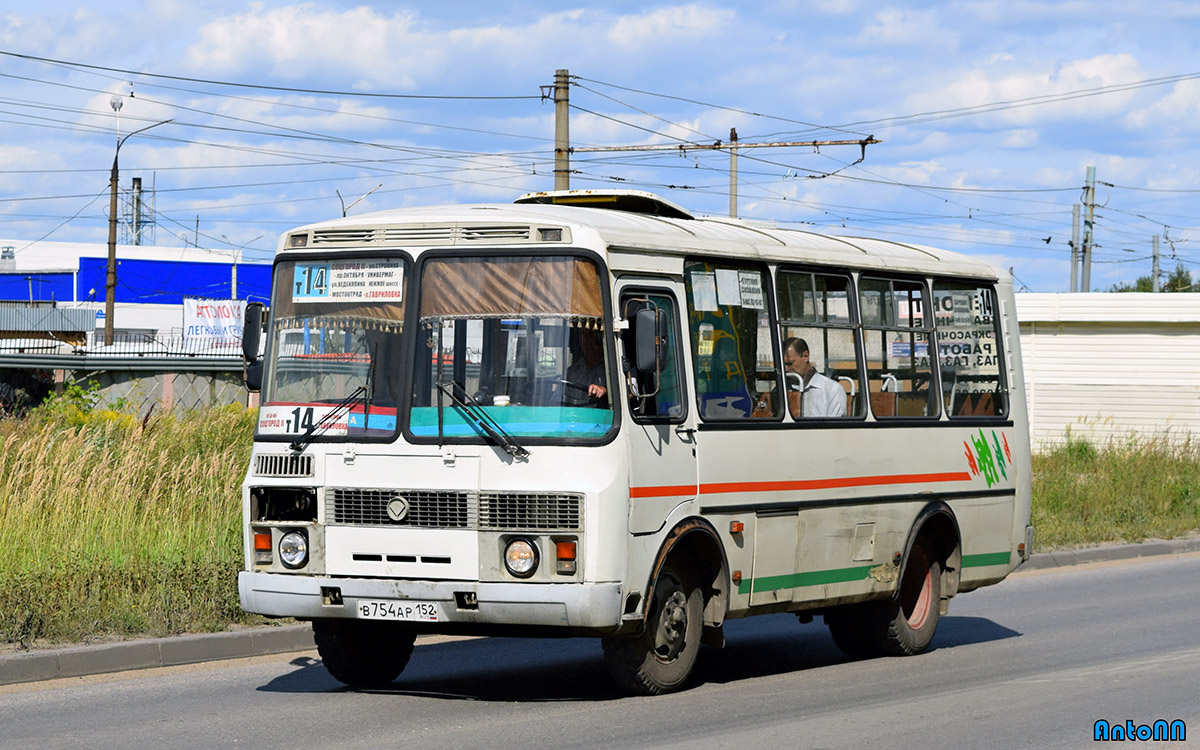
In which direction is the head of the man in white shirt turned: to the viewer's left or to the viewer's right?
to the viewer's left

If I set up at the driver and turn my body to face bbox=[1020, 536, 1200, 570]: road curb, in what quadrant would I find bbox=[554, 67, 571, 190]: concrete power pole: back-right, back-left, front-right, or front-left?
front-left

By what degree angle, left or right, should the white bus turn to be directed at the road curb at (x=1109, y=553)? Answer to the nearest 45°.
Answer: approximately 180°

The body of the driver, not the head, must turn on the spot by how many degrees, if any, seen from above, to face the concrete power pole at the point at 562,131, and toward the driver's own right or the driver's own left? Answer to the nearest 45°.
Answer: approximately 135° to the driver's own right

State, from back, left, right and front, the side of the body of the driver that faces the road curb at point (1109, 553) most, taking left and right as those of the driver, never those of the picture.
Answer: back

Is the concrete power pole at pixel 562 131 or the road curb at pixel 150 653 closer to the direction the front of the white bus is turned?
the road curb

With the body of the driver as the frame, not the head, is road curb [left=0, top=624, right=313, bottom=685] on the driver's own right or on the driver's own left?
on the driver's own right

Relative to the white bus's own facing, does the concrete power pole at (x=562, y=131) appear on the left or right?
on its right

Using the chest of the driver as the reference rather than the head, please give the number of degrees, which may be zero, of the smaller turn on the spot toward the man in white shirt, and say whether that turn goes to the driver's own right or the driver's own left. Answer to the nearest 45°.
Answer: approximately 180°

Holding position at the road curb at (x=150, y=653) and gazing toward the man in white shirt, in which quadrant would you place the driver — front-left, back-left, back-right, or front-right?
front-right

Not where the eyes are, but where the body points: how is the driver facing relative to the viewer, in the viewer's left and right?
facing the viewer and to the left of the viewer
